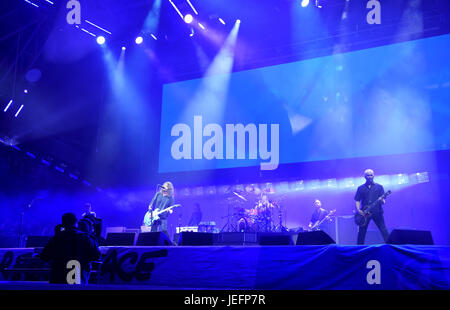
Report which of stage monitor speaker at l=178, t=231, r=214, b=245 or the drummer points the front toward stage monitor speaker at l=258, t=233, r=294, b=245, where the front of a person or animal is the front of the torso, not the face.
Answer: the drummer

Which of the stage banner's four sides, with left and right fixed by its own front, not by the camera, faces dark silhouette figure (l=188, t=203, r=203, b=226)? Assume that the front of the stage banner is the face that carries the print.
back

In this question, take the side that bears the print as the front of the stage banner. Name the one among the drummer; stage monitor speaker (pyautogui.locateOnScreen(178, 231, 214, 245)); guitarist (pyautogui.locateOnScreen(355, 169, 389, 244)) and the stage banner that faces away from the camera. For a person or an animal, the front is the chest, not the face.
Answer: the stage monitor speaker

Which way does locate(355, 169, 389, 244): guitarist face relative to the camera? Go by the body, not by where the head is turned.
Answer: toward the camera

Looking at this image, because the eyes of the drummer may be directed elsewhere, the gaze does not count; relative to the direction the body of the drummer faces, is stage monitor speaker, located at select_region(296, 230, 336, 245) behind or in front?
in front

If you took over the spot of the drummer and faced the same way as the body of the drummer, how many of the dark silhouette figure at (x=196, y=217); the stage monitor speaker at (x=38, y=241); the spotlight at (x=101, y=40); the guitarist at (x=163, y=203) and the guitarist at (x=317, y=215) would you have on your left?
1

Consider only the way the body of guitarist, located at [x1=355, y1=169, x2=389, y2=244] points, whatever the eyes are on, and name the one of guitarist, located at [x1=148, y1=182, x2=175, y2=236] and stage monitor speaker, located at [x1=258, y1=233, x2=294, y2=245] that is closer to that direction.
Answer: the stage monitor speaker

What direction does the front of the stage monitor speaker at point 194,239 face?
away from the camera

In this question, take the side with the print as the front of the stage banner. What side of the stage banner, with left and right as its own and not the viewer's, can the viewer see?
front

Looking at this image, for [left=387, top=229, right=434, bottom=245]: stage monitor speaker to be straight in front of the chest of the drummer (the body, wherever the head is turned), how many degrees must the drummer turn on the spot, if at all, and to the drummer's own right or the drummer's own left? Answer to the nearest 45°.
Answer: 0° — they already face it

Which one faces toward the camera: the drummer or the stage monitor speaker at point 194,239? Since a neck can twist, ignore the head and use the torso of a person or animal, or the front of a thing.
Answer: the drummer

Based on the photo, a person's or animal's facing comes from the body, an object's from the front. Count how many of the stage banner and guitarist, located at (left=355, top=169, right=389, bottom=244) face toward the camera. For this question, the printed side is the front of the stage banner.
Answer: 2

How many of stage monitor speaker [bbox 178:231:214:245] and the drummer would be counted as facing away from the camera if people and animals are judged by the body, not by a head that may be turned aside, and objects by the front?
1

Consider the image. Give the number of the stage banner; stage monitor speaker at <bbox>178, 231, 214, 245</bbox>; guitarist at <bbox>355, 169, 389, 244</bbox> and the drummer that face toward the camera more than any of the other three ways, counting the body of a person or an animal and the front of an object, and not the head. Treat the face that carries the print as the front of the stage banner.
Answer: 3

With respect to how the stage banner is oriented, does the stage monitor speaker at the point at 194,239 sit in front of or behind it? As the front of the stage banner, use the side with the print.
behind

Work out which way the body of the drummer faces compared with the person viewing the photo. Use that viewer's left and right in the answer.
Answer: facing the viewer

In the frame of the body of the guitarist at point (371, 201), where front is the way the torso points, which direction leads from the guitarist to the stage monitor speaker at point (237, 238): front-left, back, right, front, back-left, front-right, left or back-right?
right

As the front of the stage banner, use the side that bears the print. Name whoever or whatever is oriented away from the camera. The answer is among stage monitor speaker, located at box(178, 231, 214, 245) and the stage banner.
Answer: the stage monitor speaker
